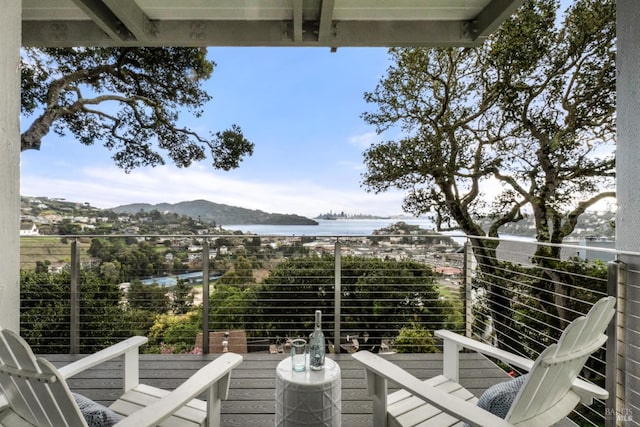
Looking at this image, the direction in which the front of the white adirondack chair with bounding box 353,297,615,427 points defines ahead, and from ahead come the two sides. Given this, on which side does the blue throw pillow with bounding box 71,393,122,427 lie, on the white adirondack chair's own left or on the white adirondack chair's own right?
on the white adirondack chair's own left

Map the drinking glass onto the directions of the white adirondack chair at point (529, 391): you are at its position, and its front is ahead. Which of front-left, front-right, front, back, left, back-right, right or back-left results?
front-left

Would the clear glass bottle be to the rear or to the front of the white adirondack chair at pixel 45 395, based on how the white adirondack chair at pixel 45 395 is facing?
to the front

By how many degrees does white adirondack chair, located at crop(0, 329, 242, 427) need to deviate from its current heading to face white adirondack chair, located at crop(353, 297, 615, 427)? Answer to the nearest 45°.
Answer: approximately 45° to its right

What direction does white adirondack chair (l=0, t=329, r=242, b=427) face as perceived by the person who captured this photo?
facing away from the viewer and to the right of the viewer

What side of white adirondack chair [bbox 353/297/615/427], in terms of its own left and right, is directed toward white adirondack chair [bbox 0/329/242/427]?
left

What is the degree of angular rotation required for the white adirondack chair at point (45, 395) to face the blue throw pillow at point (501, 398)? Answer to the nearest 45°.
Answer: approximately 45° to its right

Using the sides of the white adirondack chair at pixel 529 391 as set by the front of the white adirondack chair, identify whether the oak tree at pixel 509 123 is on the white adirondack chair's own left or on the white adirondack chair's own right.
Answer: on the white adirondack chair's own right

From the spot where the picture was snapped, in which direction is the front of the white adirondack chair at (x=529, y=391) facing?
facing away from the viewer and to the left of the viewer

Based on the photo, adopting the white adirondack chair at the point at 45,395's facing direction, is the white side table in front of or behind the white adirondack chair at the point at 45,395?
in front

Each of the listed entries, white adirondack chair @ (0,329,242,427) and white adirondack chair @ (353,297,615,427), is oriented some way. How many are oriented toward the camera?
0
